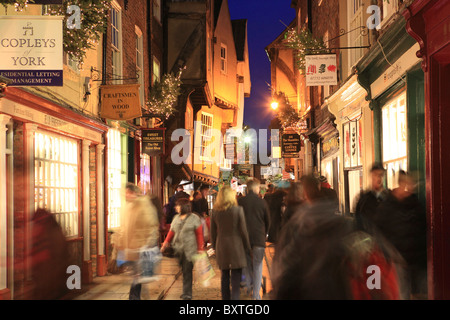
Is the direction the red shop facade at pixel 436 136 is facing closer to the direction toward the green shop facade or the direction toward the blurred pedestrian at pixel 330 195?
the blurred pedestrian

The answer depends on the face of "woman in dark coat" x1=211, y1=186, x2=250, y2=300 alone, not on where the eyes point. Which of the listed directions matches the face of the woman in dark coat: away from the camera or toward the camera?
away from the camera

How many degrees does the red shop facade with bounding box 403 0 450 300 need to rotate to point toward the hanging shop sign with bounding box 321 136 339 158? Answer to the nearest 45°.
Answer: approximately 135° to its right

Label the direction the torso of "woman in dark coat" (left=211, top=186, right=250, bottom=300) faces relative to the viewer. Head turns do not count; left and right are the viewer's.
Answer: facing away from the viewer

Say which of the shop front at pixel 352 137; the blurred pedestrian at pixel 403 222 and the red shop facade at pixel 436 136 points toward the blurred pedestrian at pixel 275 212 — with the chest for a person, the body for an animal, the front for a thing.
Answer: the shop front

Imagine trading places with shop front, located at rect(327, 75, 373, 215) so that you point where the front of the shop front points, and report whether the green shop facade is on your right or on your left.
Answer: on your left

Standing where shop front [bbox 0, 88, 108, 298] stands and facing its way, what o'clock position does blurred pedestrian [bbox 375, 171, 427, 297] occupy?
The blurred pedestrian is roughly at 12 o'clock from the shop front.

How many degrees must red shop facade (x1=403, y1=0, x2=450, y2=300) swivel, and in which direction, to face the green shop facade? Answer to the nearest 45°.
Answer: approximately 135° to its right
